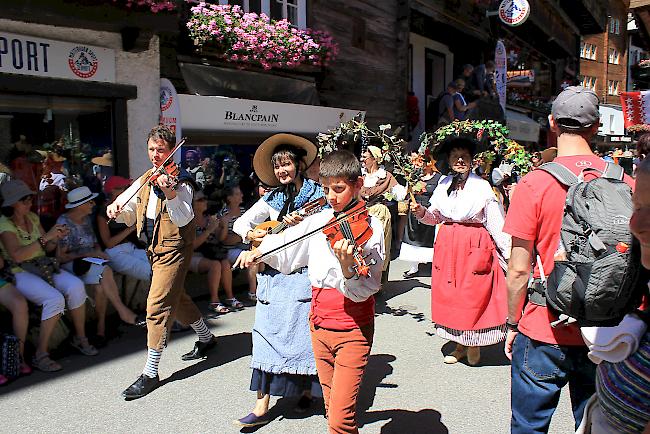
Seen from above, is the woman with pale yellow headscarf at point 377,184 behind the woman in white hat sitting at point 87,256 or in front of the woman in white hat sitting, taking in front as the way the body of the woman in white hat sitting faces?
in front

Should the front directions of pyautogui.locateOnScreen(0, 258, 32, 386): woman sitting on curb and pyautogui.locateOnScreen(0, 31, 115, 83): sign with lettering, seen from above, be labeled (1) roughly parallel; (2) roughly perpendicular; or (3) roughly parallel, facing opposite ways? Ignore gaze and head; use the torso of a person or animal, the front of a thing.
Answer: roughly parallel

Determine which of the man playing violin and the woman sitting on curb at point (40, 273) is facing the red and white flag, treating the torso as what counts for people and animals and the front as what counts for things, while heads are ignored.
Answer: the woman sitting on curb

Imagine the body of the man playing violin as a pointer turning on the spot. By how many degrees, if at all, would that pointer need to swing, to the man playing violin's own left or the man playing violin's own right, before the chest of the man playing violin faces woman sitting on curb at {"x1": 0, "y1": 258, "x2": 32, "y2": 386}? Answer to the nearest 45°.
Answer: approximately 90° to the man playing violin's own right

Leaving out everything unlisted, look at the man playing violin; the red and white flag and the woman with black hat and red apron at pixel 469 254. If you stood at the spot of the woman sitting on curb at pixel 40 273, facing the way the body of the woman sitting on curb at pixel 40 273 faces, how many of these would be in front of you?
3

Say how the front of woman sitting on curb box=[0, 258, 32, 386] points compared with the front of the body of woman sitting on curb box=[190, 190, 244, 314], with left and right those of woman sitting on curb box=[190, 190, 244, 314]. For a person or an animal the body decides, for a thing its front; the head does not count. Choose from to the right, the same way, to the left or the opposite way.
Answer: the same way

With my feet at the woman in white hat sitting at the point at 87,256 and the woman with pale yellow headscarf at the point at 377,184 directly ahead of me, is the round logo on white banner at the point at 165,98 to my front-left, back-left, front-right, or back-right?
front-left

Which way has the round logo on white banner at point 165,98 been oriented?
toward the camera

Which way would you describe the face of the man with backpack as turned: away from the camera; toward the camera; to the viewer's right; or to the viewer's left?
away from the camera

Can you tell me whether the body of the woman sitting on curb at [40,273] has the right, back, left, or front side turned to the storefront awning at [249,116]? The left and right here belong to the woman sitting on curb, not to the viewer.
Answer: left

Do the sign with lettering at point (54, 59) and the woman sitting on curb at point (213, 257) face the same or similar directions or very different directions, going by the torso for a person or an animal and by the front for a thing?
same or similar directions

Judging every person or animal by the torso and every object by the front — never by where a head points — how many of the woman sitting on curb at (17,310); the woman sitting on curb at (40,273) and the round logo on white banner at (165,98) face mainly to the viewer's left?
0

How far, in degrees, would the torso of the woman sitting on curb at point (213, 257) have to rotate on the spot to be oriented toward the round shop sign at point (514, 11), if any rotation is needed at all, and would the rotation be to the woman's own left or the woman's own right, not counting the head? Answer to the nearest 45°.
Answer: approximately 90° to the woman's own left

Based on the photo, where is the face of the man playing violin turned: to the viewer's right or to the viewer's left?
to the viewer's left

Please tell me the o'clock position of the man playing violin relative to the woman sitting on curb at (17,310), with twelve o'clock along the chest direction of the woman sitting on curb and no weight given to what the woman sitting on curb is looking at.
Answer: The man playing violin is roughly at 12 o'clock from the woman sitting on curb.

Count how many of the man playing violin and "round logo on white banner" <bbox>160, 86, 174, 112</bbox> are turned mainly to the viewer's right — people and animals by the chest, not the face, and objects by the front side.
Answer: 0

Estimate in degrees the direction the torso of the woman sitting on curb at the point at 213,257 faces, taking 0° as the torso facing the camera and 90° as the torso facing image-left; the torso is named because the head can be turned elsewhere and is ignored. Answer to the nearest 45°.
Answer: approximately 315°

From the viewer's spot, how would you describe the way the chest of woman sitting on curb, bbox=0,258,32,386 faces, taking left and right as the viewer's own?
facing the viewer and to the right of the viewer

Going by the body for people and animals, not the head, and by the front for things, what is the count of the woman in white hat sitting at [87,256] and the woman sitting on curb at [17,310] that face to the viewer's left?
0
